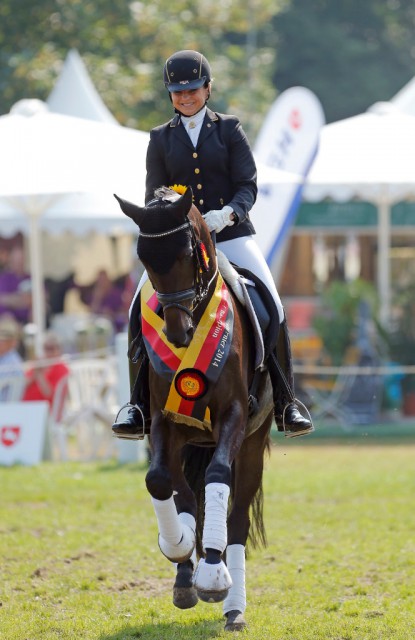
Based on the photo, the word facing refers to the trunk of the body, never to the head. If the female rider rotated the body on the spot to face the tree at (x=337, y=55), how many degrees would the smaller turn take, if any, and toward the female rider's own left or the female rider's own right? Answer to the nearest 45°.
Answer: approximately 180°

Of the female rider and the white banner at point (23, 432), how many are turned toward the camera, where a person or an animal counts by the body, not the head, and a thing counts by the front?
2

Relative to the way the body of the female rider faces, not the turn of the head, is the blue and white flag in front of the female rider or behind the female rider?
behind

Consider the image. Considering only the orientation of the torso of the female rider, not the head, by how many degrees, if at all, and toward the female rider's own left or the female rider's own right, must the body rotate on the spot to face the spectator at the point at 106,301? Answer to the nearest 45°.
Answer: approximately 180°

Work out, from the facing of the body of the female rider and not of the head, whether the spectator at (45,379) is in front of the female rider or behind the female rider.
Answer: behind

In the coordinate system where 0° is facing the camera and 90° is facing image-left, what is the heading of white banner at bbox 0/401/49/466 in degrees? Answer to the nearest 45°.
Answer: approximately 0°

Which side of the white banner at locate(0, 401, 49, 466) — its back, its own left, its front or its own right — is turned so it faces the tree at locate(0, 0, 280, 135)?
back
